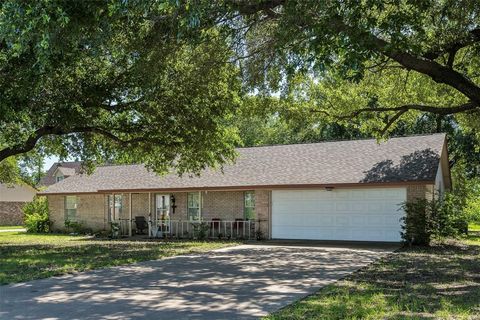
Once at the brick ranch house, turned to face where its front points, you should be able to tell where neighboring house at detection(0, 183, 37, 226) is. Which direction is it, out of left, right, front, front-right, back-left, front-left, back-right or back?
back-right

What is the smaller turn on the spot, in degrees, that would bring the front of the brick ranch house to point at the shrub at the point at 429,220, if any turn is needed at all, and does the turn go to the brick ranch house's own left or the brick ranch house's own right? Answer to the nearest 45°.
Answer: approximately 45° to the brick ranch house's own left

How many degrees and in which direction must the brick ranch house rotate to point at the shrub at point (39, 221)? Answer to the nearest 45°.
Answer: approximately 135° to its right

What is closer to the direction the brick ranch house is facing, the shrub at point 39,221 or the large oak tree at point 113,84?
the large oak tree

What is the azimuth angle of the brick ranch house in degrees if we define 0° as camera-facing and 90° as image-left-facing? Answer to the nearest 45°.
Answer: approximately 0°

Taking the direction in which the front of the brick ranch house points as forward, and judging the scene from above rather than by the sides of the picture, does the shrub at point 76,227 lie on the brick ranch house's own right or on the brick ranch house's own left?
on the brick ranch house's own right
